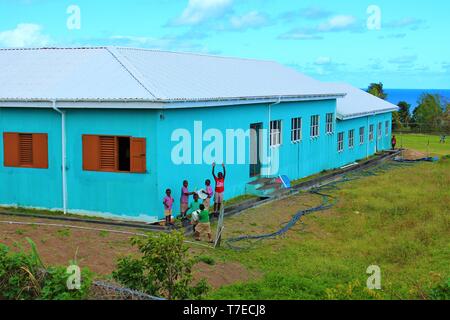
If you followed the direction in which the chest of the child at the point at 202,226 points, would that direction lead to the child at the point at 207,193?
yes

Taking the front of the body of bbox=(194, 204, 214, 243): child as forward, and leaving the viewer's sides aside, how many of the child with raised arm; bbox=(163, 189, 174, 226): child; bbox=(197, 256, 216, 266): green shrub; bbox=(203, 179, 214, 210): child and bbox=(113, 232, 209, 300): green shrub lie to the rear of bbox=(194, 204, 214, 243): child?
2

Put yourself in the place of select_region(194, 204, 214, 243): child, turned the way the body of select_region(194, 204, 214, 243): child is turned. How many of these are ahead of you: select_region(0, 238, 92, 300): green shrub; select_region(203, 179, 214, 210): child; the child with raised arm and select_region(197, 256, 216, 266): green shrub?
2

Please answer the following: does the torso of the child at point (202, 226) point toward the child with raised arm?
yes

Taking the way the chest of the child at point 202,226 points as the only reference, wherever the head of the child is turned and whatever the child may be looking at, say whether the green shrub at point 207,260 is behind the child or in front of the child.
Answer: behind

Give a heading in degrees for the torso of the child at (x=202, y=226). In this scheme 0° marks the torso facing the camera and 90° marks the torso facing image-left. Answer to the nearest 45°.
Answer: approximately 180°

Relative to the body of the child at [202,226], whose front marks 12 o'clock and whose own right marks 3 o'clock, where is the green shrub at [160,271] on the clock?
The green shrub is roughly at 6 o'clock from the child.

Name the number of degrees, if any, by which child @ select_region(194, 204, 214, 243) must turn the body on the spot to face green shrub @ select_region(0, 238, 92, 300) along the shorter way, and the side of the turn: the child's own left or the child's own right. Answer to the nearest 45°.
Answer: approximately 180°

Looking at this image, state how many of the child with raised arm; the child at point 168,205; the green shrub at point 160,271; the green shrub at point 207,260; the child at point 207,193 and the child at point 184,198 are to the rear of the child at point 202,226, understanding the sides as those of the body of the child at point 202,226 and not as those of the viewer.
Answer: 2

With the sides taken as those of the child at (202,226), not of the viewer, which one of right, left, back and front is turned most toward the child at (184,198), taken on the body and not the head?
front

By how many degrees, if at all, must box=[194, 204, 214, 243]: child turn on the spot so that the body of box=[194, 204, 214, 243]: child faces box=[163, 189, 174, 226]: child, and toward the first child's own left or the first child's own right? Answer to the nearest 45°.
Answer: approximately 45° to the first child's own left
